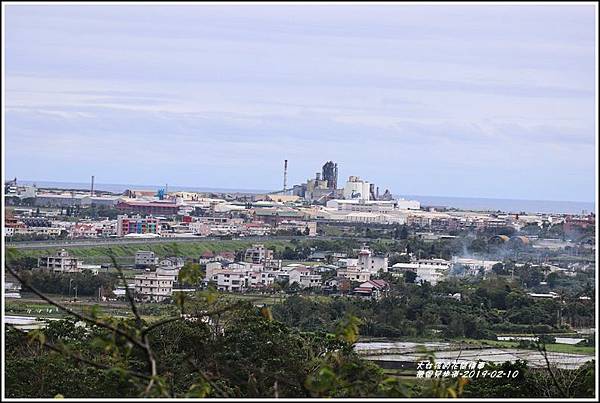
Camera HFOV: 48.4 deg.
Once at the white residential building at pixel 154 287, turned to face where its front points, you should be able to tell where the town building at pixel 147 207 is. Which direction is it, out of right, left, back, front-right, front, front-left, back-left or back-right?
back

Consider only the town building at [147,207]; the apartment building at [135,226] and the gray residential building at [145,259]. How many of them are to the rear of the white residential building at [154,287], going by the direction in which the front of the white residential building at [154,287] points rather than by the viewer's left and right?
3

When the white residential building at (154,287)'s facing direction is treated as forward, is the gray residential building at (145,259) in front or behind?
behind

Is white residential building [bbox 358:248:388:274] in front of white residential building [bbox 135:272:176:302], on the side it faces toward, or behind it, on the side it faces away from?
behind

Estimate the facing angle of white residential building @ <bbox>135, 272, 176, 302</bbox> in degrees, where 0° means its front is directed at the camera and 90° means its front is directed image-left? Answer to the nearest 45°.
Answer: approximately 0°

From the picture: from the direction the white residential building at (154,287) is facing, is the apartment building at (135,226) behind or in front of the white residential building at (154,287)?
behind

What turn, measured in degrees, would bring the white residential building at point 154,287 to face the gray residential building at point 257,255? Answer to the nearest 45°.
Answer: approximately 180°
